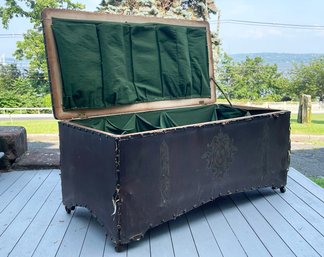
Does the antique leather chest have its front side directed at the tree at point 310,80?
no

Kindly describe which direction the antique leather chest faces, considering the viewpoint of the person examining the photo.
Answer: facing the viewer and to the right of the viewer

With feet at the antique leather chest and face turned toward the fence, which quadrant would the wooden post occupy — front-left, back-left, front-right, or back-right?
front-right

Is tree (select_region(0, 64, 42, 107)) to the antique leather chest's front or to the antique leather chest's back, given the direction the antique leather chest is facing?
to the back

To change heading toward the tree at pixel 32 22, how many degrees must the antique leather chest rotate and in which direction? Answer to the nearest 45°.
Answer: approximately 180°

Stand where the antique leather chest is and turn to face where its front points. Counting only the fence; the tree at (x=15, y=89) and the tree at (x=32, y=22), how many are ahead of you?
0

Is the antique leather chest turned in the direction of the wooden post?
no

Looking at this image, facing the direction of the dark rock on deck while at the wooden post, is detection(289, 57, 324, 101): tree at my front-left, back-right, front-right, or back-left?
back-right

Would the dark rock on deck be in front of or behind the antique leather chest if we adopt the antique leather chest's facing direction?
behind

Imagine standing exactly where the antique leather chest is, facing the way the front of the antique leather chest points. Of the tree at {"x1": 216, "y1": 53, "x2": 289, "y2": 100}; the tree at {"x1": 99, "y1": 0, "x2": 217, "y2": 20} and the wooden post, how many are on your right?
0

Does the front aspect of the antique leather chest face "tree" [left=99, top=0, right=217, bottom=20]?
no

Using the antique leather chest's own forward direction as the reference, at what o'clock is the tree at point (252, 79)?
The tree is roughly at 8 o'clock from the antique leather chest.

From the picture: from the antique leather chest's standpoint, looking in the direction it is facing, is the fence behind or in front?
behind

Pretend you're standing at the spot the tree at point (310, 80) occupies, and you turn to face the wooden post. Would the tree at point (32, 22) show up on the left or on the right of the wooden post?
right

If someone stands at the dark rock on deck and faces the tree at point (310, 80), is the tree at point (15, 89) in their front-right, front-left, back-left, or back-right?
front-left
